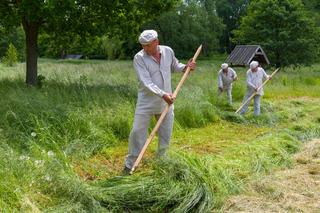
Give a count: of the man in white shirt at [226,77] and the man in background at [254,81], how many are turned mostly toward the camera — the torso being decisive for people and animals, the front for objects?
2

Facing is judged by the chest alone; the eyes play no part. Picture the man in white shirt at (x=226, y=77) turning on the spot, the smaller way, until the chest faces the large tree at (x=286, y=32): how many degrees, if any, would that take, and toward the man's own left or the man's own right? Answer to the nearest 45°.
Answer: approximately 180°

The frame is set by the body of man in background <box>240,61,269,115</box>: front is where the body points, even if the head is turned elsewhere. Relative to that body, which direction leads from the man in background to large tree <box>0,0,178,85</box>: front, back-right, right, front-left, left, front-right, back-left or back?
right

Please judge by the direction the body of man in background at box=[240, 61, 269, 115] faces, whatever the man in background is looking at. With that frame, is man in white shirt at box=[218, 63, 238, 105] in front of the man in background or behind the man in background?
behind

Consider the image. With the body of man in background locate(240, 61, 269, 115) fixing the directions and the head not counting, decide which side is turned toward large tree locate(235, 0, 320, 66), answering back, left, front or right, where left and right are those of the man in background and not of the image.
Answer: back

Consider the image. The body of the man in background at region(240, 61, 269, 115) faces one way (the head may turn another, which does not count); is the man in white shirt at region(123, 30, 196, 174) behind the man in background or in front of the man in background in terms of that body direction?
in front

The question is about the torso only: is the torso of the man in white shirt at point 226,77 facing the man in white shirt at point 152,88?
yes

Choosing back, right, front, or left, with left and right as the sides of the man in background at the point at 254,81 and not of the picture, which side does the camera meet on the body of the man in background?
front

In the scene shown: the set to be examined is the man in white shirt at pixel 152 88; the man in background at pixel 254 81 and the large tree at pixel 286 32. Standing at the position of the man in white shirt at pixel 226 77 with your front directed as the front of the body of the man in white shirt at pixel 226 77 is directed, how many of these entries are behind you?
1

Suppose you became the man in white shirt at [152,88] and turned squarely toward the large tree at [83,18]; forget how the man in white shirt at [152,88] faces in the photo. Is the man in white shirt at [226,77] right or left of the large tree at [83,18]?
right

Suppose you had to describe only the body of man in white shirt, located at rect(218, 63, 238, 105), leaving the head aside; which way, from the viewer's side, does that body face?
toward the camera

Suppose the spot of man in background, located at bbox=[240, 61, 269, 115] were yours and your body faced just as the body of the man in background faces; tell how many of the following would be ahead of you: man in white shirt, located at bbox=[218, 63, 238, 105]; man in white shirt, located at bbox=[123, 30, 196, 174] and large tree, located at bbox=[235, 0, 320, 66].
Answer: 1
